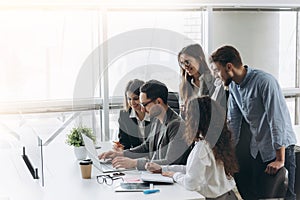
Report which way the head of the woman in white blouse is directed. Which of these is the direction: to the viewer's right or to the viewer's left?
to the viewer's left

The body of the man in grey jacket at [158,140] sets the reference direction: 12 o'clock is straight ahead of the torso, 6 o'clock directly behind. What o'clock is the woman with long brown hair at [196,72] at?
The woman with long brown hair is roughly at 4 o'clock from the man in grey jacket.

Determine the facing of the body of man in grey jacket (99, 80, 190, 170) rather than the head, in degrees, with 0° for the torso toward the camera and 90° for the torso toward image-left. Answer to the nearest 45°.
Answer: approximately 90°

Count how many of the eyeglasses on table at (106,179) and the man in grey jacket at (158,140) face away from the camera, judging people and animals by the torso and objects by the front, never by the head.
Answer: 0

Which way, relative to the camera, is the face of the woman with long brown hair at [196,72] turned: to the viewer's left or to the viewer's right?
to the viewer's left

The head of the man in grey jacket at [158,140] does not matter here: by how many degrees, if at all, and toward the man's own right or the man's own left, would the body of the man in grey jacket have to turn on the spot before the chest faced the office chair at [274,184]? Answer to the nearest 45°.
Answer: approximately 180°

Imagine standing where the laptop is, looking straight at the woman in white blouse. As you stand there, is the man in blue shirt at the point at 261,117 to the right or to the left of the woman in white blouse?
left

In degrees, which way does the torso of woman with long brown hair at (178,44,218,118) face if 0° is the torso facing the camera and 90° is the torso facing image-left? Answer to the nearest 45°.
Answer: approximately 45°

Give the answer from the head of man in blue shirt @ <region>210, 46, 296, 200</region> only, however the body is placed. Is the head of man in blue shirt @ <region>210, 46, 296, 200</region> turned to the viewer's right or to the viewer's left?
to the viewer's left
